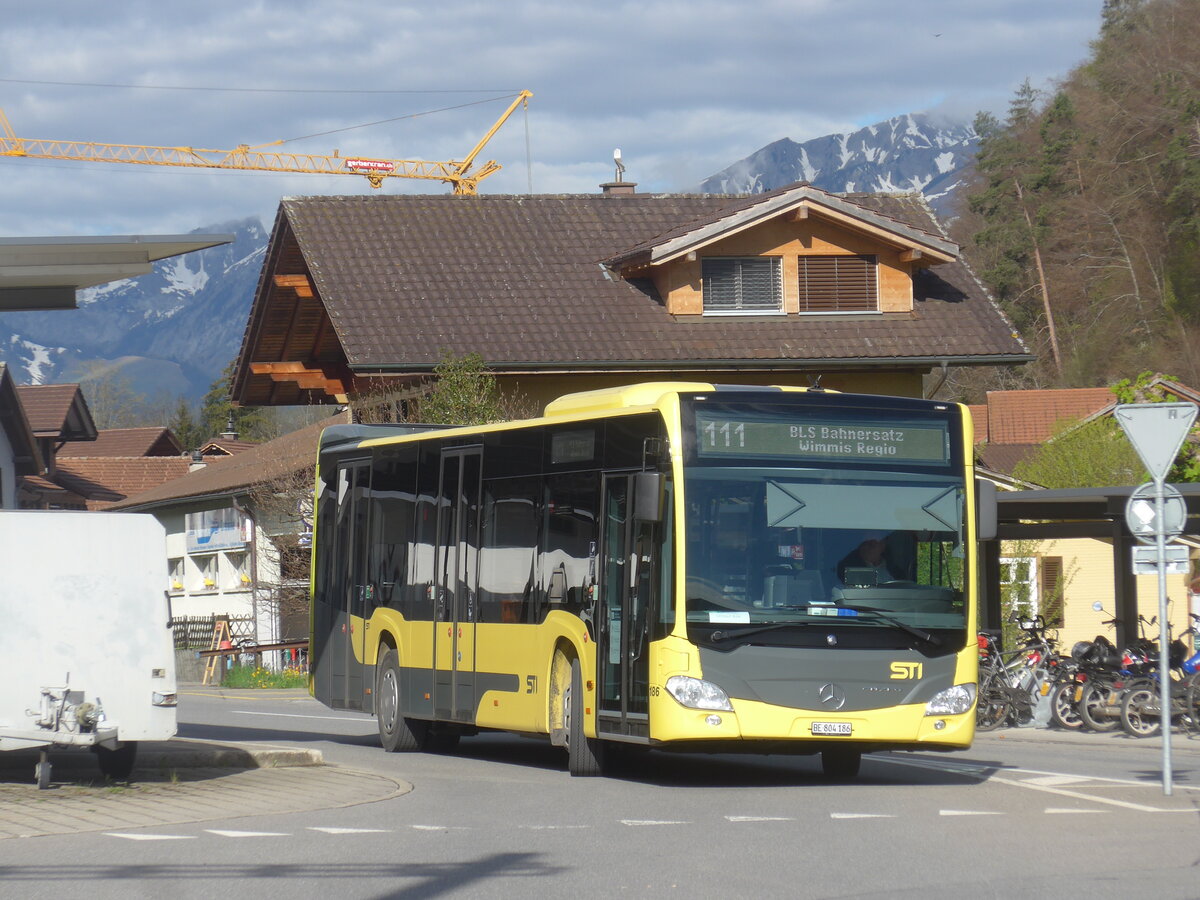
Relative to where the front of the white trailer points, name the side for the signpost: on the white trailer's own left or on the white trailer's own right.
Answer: on the white trailer's own left

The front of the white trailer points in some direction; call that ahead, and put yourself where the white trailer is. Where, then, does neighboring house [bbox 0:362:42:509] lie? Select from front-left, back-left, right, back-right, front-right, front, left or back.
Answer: back

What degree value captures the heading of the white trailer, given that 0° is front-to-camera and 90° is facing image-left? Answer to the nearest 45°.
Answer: approximately 0°

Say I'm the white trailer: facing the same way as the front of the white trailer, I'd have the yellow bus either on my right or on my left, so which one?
on my left

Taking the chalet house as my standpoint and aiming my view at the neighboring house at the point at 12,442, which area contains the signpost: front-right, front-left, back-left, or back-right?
back-left

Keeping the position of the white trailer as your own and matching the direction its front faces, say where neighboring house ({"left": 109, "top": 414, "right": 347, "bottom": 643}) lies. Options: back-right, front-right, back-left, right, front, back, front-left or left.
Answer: back

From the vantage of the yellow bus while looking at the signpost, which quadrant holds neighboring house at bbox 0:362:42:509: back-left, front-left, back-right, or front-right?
back-left

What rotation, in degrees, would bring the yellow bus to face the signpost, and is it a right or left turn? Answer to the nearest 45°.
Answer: approximately 45° to its left

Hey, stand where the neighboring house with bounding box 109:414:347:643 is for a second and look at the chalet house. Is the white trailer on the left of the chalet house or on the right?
right

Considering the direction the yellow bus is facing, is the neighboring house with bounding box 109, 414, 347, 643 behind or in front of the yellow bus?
behind

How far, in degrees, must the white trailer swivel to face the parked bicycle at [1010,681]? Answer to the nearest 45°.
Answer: approximately 135° to its left
